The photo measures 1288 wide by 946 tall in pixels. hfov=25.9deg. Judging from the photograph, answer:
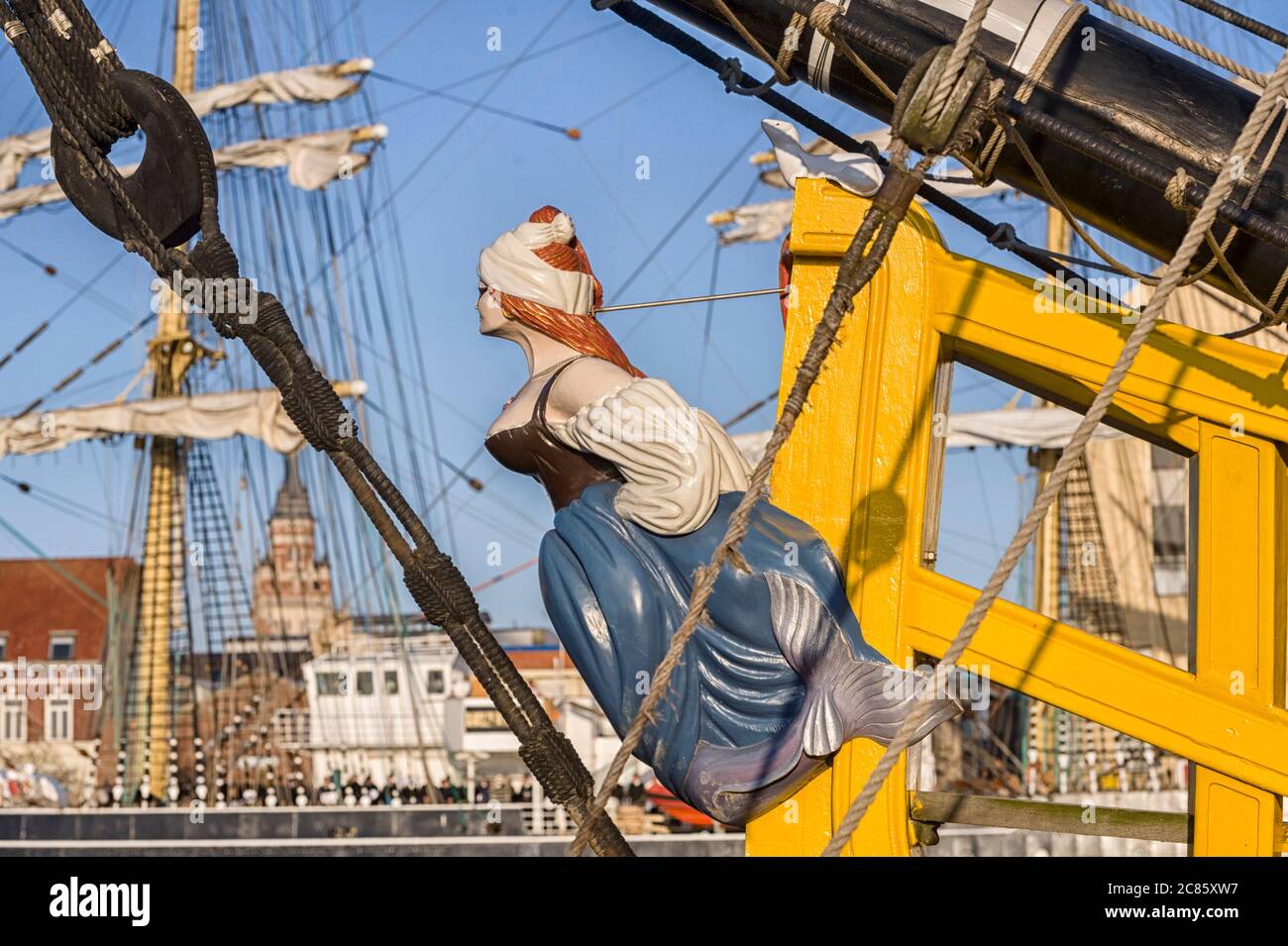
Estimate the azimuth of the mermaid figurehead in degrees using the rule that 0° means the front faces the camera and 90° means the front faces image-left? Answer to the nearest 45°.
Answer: approximately 90°

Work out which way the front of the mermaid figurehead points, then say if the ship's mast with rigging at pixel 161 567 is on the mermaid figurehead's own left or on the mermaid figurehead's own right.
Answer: on the mermaid figurehead's own right

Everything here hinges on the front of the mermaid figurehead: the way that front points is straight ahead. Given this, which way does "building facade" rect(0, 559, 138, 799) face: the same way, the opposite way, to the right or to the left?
to the left

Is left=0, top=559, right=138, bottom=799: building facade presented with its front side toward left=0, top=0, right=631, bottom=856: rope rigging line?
yes

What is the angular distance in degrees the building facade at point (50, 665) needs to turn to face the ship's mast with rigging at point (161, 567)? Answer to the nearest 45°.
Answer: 0° — it already faces it

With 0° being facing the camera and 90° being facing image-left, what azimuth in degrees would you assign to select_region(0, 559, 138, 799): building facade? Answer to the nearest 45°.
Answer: approximately 0°

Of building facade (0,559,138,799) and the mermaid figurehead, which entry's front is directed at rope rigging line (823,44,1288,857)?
the building facade

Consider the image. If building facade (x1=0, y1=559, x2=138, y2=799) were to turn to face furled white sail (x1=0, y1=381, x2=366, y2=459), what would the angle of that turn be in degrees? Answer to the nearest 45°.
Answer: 0° — it already faces it

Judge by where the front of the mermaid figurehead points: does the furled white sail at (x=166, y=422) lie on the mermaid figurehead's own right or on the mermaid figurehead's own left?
on the mermaid figurehead's own right

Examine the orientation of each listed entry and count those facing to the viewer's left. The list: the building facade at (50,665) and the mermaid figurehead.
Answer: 1

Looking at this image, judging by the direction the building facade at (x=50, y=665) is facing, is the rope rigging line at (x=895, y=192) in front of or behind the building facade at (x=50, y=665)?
in front
